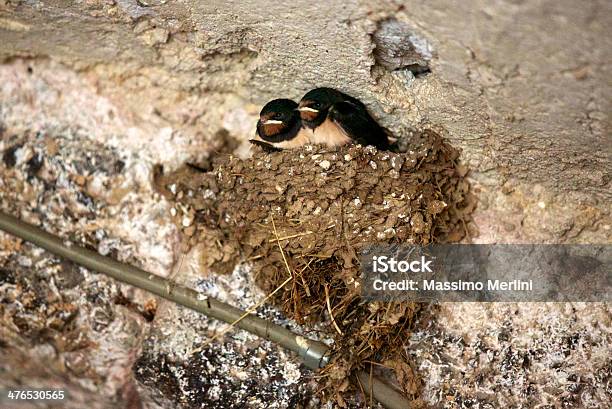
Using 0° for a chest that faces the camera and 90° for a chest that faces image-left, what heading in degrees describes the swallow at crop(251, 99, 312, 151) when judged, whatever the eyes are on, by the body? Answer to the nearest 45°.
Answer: approximately 45°
